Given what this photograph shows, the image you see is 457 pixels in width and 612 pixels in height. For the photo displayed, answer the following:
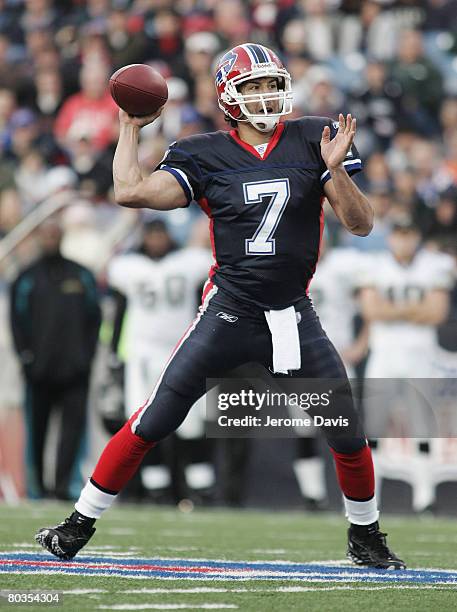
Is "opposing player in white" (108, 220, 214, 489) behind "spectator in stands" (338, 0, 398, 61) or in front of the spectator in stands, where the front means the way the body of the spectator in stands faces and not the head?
in front

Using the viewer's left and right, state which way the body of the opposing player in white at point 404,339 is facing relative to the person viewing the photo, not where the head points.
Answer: facing the viewer

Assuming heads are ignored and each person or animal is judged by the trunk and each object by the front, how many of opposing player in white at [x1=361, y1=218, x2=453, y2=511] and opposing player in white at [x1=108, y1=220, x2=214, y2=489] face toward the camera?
2

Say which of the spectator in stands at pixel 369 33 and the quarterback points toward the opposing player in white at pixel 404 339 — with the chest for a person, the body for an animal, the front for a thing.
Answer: the spectator in stands

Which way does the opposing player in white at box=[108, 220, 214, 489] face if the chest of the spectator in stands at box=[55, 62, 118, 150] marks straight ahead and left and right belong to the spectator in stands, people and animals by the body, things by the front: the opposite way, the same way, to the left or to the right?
the same way

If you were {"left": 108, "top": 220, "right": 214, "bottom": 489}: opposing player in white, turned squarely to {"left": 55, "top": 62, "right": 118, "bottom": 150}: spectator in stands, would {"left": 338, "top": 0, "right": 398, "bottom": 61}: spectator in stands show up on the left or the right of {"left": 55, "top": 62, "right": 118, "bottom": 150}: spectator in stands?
right

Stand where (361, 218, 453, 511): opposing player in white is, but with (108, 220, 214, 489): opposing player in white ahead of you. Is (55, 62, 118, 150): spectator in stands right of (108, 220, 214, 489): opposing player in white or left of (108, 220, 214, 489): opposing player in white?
right

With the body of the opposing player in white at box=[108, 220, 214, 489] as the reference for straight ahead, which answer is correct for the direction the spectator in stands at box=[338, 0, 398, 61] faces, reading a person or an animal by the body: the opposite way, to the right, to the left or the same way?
the same way

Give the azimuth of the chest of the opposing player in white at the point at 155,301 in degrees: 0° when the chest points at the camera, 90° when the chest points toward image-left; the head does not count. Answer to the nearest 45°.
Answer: approximately 0°

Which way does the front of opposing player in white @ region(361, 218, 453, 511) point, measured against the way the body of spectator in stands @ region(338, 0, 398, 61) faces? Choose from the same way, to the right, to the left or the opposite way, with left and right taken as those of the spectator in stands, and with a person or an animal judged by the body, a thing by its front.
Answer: the same way

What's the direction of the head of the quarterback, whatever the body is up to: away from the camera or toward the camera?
toward the camera

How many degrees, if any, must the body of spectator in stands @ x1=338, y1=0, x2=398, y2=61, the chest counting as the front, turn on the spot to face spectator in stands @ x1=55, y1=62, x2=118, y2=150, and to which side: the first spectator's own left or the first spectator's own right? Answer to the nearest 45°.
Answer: approximately 45° to the first spectator's own right

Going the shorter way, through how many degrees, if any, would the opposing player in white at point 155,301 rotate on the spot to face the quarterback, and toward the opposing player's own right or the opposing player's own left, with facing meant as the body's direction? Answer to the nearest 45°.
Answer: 0° — they already face them

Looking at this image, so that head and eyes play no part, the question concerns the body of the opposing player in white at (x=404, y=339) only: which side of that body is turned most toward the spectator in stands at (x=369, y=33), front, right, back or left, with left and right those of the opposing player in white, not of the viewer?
back

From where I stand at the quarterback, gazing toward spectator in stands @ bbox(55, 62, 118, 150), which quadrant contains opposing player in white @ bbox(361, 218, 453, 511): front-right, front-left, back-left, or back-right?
front-right

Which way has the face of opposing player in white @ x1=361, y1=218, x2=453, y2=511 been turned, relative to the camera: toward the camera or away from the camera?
toward the camera

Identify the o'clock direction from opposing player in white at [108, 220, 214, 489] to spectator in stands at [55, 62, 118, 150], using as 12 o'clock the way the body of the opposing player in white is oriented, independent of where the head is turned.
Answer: The spectator in stands is roughly at 6 o'clock from the opposing player in white.

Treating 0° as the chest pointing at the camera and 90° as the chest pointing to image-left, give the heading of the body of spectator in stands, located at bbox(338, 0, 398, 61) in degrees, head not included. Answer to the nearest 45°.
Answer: approximately 0°

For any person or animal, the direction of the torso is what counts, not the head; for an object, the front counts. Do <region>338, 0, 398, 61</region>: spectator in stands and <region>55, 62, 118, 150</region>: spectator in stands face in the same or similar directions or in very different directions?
same or similar directions

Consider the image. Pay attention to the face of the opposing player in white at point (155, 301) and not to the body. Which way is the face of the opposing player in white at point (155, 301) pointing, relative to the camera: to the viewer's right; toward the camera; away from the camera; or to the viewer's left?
toward the camera
